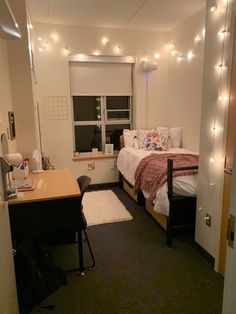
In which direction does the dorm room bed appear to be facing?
toward the camera

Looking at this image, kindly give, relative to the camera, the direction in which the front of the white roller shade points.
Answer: facing the viewer

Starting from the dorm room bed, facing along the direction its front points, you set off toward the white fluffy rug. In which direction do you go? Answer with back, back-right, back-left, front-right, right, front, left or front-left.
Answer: back-right

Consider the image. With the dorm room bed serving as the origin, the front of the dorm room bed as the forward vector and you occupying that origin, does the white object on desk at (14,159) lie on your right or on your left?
on your right

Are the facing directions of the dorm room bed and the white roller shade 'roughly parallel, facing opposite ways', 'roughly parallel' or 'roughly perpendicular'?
roughly parallel

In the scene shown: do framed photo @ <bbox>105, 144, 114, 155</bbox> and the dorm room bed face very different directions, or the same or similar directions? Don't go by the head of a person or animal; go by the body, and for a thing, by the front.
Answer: same or similar directions

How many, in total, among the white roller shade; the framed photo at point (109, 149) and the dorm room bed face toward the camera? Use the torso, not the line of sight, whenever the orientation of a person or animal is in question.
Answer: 3

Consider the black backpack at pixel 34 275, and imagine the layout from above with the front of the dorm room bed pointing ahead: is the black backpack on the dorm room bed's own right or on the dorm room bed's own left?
on the dorm room bed's own right

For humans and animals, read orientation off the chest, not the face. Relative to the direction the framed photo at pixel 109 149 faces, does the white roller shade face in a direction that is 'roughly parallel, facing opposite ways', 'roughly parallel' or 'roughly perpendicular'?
roughly parallel

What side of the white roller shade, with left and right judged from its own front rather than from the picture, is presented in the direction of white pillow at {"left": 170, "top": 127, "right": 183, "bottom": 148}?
left

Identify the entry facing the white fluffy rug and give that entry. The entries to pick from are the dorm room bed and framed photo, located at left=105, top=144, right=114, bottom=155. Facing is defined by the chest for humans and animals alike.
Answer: the framed photo
